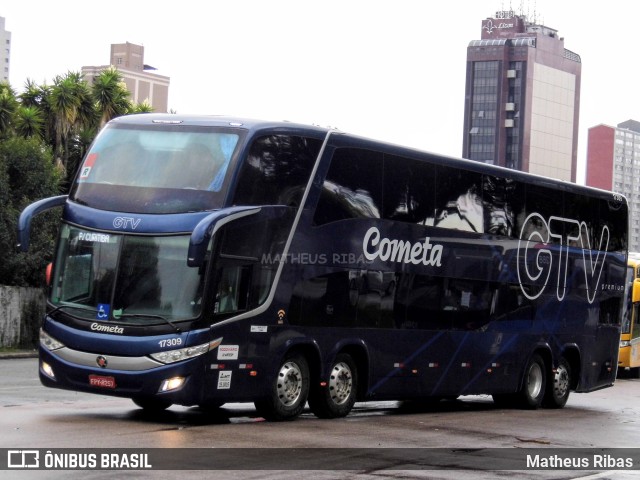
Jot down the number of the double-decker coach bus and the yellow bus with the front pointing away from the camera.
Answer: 0

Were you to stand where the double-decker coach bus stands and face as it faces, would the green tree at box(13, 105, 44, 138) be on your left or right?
on your right

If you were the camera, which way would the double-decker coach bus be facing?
facing the viewer and to the left of the viewer

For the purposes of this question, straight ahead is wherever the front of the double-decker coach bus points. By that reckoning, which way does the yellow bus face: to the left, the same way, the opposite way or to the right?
the same way

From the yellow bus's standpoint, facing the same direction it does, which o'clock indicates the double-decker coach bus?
The double-decker coach bus is roughly at 11 o'clock from the yellow bus.

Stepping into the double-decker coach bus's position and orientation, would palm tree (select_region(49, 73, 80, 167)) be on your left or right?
on your right

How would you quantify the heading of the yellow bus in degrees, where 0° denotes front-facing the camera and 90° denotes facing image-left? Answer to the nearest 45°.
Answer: approximately 45°

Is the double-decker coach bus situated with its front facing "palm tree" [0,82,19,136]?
no

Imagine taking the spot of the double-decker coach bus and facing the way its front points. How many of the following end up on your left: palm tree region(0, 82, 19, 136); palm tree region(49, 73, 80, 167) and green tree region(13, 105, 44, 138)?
0

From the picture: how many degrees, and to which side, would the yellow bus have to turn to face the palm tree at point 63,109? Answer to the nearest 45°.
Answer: approximately 45° to its right

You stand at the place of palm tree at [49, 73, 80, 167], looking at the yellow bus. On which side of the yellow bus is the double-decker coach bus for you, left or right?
right
